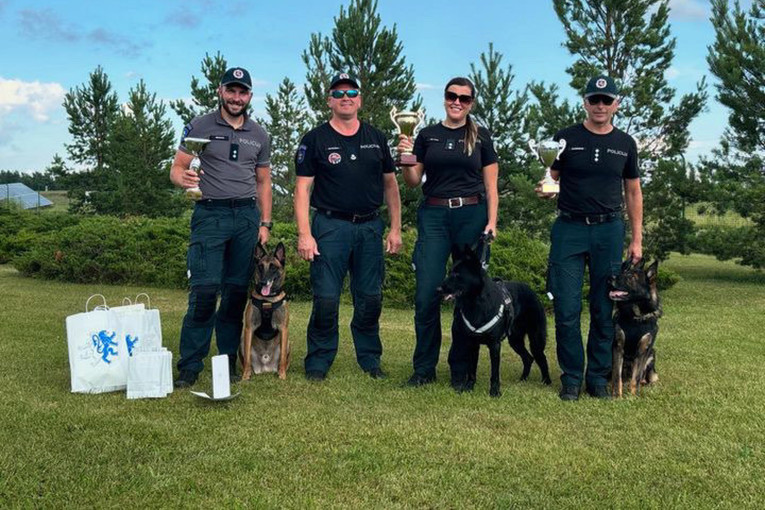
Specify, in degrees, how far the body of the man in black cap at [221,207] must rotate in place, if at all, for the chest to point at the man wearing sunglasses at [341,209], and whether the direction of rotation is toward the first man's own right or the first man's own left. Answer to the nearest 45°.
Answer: approximately 90° to the first man's own left

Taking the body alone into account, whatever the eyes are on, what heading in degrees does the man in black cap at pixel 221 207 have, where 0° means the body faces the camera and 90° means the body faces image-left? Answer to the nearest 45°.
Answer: approximately 0°

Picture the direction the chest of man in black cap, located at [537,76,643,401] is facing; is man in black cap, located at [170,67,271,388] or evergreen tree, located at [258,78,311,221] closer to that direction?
the man in black cap

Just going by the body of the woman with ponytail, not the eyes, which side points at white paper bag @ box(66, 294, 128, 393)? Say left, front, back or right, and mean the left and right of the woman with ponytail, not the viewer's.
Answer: right

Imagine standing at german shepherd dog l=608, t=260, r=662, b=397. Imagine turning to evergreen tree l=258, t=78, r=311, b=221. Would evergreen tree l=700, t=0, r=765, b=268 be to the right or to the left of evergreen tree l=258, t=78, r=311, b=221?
right

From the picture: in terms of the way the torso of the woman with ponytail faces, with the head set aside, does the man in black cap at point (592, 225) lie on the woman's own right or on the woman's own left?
on the woman's own left

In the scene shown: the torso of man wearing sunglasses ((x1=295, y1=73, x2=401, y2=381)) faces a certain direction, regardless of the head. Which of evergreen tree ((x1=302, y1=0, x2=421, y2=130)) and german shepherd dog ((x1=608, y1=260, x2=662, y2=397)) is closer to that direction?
the german shepherd dog

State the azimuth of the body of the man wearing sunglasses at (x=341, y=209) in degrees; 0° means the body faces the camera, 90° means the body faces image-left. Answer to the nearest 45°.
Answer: approximately 0°

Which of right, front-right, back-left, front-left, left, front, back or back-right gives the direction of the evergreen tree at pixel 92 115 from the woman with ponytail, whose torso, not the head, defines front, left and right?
back-right
